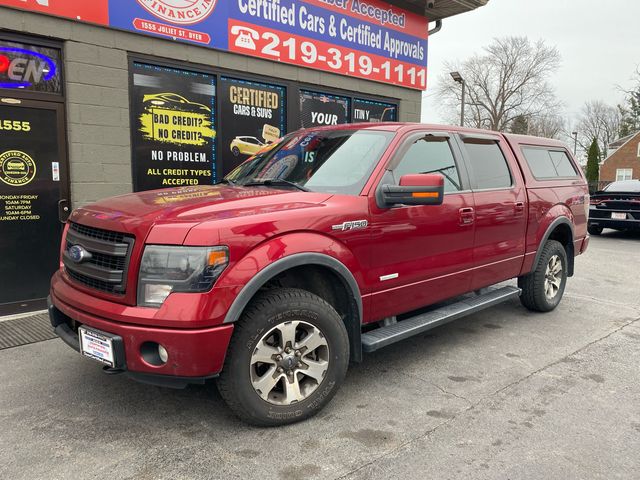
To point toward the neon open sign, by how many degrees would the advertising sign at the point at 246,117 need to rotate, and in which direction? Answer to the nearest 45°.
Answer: approximately 90° to its right

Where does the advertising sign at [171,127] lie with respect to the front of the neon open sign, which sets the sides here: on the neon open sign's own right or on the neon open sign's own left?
on the neon open sign's own left

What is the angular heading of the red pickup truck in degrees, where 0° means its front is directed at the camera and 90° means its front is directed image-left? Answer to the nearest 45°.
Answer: approximately 45°

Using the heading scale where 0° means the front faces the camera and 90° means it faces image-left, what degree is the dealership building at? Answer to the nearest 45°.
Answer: approximately 315°

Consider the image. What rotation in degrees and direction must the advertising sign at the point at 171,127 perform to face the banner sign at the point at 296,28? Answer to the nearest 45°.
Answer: approximately 90° to its left

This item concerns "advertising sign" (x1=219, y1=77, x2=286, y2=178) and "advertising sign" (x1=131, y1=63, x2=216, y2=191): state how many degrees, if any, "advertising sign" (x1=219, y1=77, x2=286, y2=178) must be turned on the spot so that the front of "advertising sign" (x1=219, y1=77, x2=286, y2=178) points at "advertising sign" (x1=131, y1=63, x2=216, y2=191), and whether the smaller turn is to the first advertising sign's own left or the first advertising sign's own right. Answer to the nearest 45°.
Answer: approximately 90° to the first advertising sign's own right
